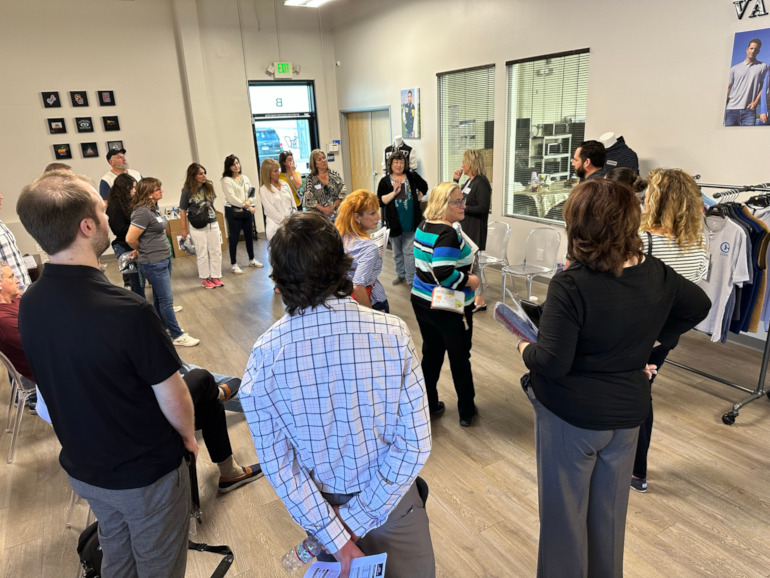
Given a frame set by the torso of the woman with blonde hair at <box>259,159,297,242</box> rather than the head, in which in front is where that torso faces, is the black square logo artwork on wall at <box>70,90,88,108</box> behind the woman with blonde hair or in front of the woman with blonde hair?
behind

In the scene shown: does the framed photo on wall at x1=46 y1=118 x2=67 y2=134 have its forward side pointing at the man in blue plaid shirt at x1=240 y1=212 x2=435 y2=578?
yes

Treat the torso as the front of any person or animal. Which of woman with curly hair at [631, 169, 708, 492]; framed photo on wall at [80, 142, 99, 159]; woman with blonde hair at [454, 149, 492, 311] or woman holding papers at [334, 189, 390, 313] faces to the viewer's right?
the woman holding papers

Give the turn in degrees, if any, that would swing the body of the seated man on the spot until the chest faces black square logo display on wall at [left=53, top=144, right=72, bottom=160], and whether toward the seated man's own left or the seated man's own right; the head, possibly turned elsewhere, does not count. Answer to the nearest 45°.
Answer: approximately 90° to the seated man's own left

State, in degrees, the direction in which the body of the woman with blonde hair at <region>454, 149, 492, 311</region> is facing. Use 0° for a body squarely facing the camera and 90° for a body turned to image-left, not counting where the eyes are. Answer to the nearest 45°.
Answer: approximately 90°

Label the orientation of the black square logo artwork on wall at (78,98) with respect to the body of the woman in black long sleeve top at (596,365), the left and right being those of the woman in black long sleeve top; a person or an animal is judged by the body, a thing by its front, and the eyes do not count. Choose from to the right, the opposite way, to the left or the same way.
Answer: the opposite way

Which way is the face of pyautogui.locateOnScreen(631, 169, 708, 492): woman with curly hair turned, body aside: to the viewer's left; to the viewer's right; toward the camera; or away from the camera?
away from the camera

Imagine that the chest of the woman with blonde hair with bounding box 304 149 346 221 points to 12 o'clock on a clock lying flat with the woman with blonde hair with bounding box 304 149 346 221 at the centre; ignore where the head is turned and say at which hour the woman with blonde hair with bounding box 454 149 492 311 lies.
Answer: the woman with blonde hair with bounding box 454 149 492 311 is roughly at 11 o'clock from the woman with blonde hair with bounding box 304 149 346 221.

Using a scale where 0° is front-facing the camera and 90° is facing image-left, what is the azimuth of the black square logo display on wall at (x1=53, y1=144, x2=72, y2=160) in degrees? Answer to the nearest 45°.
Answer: approximately 0°

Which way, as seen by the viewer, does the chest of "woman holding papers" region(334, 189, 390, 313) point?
to the viewer's right

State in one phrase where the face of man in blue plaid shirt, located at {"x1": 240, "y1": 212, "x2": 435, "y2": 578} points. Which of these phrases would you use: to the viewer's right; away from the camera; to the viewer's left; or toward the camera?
away from the camera

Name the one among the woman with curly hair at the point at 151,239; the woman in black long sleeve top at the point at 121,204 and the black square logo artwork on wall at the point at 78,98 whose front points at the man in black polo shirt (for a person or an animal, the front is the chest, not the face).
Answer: the black square logo artwork on wall

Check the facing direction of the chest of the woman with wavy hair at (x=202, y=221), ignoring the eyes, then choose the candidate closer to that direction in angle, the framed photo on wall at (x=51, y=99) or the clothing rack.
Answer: the clothing rack

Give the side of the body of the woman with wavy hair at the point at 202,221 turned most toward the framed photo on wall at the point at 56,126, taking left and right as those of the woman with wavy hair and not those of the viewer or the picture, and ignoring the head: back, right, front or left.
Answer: back

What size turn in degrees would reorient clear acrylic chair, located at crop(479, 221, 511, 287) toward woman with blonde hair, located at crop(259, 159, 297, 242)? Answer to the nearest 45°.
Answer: approximately 45° to its right
